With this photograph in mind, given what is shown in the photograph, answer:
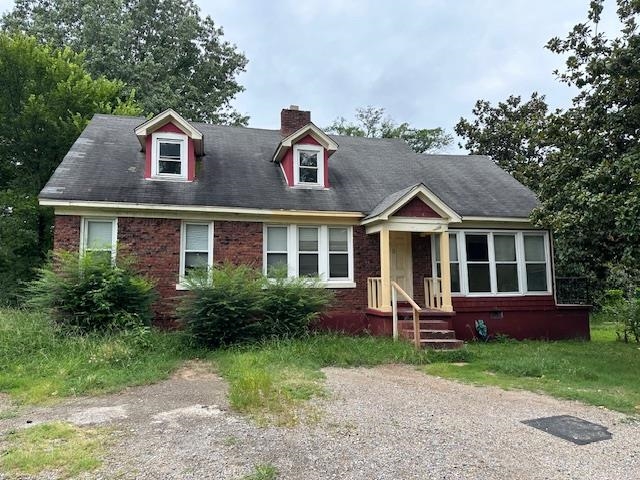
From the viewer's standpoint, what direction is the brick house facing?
toward the camera

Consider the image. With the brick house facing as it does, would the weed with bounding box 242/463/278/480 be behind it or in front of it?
in front

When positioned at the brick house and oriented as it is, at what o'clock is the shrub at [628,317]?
The shrub is roughly at 9 o'clock from the brick house.

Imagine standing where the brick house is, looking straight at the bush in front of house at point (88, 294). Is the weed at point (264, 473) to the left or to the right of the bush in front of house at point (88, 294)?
left

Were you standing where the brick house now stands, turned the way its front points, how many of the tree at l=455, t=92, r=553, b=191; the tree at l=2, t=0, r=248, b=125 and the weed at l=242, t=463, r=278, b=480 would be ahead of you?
1

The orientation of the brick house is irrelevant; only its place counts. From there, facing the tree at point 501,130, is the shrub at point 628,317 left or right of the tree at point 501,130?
right

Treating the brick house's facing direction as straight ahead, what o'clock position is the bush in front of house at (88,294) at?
The bush in front of house is roughly at 2 o'clock from the brick house.

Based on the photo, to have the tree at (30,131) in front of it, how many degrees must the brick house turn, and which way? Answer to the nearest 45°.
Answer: approximately 135° to its right

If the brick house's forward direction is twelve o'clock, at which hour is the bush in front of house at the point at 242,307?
The bush in front of house is roughly at 1 o'clock from the brick house.

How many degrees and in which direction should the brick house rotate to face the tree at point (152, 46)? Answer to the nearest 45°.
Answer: approximately 135° to its right

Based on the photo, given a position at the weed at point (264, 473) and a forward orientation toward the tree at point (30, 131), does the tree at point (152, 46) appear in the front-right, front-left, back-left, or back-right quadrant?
front-right

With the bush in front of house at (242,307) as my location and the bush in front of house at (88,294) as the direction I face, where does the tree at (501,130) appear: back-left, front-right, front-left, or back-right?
back-right
